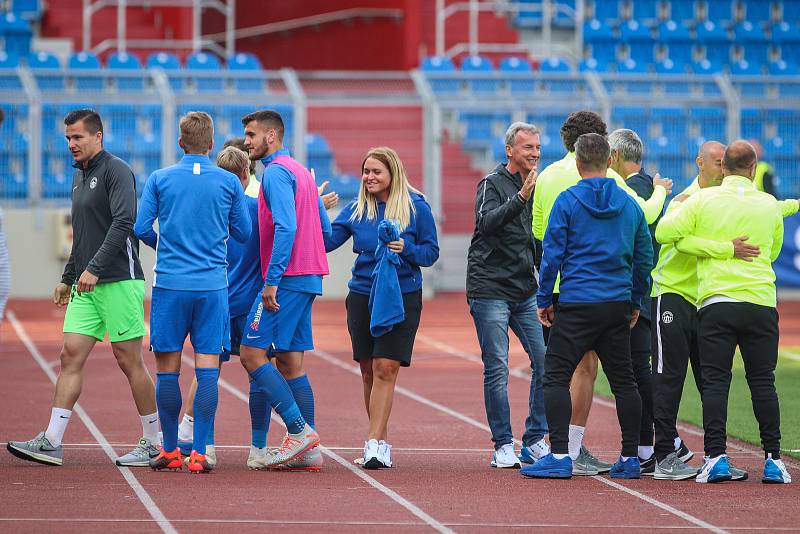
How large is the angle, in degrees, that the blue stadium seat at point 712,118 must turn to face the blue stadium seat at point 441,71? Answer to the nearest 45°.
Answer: approximately 90° to its right

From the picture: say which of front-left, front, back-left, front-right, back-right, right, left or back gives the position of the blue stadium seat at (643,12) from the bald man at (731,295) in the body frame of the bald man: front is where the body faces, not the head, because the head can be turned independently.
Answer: front

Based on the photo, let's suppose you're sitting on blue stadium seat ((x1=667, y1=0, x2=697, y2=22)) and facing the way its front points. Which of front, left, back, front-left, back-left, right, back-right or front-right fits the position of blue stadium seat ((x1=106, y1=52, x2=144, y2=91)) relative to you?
front-right

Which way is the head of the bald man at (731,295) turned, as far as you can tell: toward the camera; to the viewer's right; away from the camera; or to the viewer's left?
away from the camera

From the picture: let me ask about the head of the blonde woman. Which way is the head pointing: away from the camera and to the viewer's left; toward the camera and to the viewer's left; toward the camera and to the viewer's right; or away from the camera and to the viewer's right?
toward the camera and to the viewer's left

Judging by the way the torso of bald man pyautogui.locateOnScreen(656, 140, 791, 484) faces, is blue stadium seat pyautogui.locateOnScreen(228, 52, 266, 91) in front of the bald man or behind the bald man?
in front

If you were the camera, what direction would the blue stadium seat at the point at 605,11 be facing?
facing the viewer

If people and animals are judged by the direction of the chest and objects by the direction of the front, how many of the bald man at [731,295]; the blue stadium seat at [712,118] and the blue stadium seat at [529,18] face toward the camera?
2

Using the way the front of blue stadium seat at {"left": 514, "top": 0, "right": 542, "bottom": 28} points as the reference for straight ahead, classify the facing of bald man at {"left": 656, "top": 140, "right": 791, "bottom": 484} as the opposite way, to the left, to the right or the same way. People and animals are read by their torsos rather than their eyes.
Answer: the opposite way

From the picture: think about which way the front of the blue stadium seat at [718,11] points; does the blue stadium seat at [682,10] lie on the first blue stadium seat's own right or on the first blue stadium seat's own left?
on the first blue stadium seat's own right

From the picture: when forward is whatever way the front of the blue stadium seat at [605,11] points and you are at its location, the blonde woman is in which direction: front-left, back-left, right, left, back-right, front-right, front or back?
front

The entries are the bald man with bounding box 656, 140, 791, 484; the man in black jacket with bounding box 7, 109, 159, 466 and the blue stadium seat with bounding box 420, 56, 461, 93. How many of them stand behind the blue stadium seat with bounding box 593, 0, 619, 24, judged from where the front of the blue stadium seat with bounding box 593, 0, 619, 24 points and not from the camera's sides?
0

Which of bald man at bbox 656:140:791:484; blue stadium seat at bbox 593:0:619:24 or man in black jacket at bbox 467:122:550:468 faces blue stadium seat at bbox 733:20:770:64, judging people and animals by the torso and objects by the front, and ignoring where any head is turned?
the bald man

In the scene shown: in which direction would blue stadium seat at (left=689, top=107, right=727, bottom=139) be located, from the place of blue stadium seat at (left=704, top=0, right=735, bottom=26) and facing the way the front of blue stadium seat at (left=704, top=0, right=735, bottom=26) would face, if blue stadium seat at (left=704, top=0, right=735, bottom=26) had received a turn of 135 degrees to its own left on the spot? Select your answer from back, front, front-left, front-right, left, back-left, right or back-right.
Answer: back-right

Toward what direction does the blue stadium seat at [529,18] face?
toward the camera

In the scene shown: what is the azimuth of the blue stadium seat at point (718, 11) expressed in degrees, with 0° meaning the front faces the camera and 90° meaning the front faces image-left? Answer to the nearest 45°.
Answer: approximately 0°
